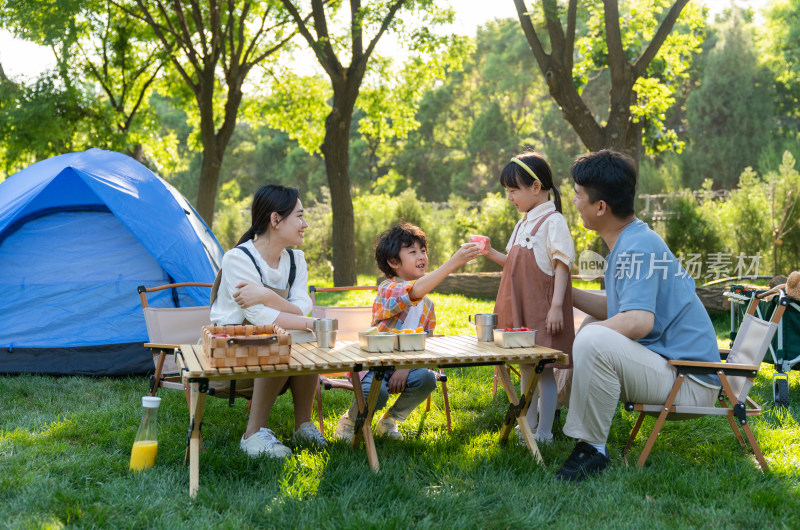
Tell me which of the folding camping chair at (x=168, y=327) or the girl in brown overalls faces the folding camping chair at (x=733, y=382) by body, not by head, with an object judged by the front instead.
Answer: the folding camping chair at (x=168, y=327)

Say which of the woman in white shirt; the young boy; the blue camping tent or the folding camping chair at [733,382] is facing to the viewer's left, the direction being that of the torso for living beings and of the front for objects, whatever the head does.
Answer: the folding camping chair

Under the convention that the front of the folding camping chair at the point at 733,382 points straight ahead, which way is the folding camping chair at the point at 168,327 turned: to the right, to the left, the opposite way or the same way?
the opposite way

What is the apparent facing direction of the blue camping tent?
toward the camera

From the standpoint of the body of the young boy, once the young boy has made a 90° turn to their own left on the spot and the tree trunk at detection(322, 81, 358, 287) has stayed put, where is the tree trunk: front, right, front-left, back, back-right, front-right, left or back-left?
front-left

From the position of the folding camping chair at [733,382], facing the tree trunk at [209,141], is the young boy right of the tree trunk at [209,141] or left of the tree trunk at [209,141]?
left

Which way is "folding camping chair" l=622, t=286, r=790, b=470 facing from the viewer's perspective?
to the viewer's left

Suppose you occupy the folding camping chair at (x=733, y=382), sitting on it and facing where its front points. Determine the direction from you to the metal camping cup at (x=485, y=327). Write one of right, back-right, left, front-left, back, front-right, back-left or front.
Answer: front

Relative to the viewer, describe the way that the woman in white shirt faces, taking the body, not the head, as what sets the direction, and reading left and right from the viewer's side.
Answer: facing the viewer and to the right of the viewer

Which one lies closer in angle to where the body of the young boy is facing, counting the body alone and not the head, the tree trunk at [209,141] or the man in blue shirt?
the man in blue shirt

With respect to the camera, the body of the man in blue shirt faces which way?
to the viewer's left

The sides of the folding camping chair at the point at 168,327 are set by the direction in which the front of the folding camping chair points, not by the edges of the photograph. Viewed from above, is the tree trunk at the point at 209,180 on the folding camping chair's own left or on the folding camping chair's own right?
on the folding camping chair's own left

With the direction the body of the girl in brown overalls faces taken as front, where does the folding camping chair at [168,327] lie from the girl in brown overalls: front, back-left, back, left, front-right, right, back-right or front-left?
front-right

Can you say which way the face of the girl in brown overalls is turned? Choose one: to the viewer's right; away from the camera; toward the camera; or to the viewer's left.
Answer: to the viewer's left

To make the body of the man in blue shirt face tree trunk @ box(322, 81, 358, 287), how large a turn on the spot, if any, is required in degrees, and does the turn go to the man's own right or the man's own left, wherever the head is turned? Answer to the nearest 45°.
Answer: approximately 45° to the man's own right

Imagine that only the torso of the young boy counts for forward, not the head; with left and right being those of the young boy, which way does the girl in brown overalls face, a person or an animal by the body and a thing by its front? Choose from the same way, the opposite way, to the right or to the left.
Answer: to the right

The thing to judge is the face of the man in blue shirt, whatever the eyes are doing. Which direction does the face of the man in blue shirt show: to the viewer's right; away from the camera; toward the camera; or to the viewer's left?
to the viewer's left

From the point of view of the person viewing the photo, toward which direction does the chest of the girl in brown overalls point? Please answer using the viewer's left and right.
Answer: facing the viewer and to the left of the viewer
